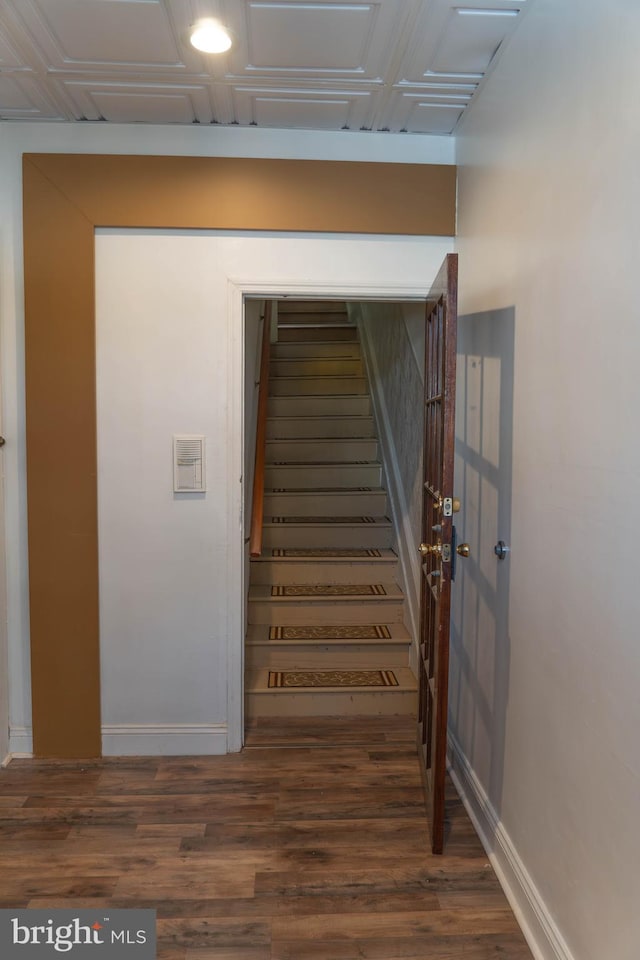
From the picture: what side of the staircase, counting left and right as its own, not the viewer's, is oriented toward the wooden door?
front

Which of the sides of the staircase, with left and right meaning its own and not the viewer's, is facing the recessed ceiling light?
front

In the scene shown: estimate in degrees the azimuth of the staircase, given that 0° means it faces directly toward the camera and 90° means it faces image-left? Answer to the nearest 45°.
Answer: approximately 0°
